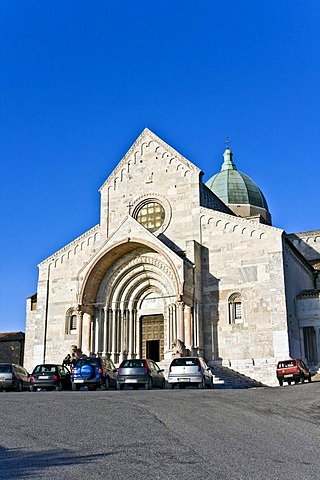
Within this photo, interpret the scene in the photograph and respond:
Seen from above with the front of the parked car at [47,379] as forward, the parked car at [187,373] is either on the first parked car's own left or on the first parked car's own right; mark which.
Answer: on the first parked car's own right

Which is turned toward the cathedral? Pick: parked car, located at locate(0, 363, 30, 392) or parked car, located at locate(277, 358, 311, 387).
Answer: parked car, located at locate(0, 363, 30, 392)

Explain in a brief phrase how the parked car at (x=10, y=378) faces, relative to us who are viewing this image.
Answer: facing away from the viewer and to the right of the viewer

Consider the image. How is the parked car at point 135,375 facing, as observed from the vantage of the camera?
facing away from the viewer and to the right of the viewer

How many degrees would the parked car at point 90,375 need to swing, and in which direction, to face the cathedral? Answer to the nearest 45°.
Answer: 0° — it already faces it

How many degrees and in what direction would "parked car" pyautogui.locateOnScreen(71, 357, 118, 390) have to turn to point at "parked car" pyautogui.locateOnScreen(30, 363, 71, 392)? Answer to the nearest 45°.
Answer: approximately 135° to its left

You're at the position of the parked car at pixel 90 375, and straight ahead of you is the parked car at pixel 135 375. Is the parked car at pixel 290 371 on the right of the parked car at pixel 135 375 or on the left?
left

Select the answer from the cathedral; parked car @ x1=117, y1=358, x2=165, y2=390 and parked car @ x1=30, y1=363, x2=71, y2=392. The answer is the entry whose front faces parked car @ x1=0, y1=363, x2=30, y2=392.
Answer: the cathedral

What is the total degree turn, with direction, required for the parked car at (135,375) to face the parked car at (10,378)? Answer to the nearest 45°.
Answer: approximately 135° to its left
